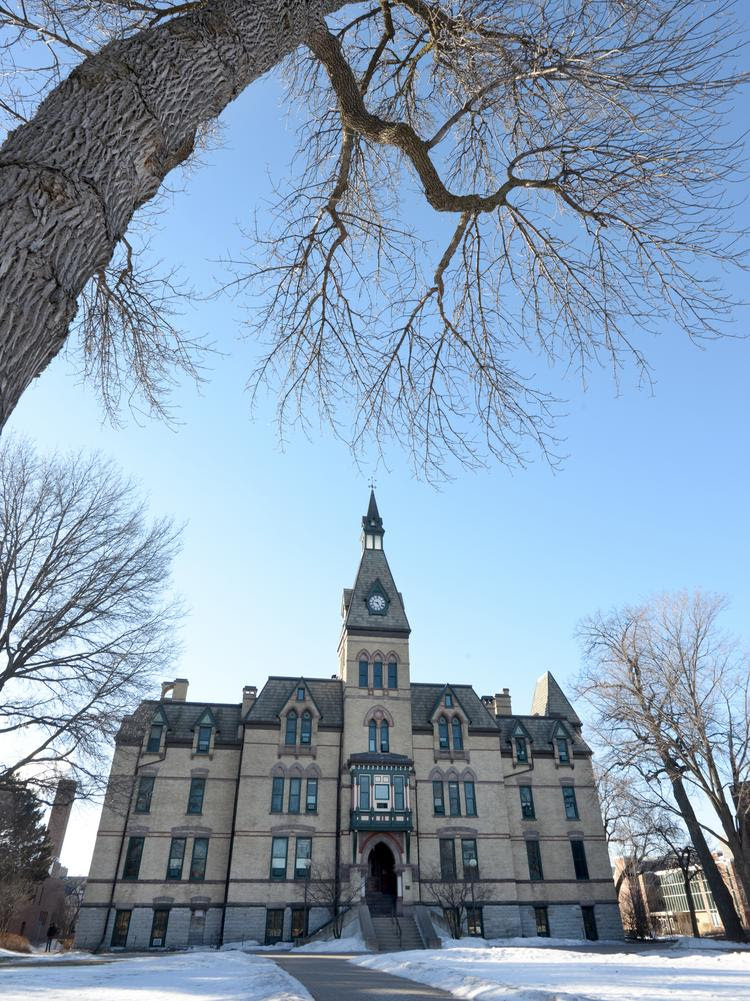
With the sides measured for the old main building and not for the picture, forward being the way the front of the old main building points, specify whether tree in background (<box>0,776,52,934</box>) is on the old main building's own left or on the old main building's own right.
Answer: on the old main building's own right

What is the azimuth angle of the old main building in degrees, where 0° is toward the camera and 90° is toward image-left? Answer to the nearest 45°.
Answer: approximately 0°
